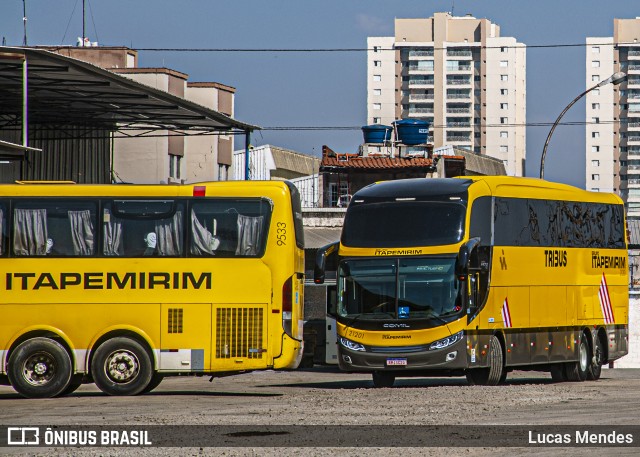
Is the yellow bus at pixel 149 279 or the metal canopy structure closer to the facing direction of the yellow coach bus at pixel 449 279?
the yellow bus

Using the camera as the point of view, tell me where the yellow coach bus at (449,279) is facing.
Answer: facing the viewer and to the left of the viewer

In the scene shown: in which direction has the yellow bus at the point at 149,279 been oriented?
to the viewer's left

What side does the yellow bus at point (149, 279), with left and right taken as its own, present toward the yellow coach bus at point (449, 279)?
back

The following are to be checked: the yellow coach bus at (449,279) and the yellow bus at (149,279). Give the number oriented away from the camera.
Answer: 0

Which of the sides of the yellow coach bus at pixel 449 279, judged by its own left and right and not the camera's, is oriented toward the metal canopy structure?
right

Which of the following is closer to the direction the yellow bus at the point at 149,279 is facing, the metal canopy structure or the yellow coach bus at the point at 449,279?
the metal canopy structure
